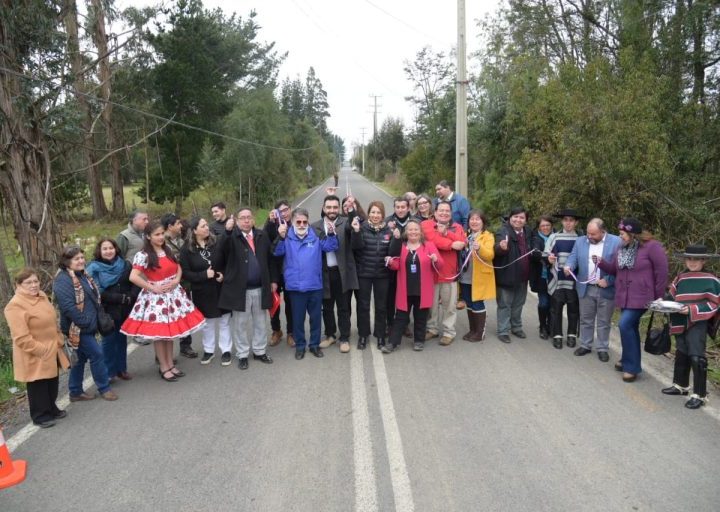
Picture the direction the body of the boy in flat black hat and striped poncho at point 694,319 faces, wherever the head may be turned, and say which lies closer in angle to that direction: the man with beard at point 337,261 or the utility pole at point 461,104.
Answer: the man with beard

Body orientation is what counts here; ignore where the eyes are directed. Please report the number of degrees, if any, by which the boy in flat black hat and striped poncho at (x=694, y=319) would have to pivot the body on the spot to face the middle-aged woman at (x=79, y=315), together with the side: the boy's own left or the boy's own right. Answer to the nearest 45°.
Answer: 0° — they already face them

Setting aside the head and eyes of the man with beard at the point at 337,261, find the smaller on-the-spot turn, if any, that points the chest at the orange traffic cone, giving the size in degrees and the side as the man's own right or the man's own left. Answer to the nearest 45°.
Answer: approximately 45° to the man's own right

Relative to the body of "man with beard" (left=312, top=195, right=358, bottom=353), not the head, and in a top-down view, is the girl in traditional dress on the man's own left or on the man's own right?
on the man's own right

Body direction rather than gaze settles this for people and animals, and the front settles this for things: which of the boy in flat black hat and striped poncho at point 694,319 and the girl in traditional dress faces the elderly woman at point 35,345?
the boy in flat black hat and striped poncho

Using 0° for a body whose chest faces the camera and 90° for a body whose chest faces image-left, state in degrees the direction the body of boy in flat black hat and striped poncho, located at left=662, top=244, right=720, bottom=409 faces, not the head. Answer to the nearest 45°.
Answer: approximately 45°

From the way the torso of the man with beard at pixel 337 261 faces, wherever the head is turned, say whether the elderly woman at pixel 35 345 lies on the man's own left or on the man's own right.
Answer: on the man's own right

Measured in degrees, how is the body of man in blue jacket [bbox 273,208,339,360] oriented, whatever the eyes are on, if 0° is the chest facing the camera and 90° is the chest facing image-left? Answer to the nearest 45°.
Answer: approximately 0°

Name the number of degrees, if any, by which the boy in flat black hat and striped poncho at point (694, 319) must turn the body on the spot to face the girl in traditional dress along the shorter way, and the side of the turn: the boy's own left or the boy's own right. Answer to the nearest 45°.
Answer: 0° — they already face them

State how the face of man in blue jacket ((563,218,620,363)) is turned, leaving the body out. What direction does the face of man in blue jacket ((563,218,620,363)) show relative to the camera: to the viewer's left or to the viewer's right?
to the viewer's left

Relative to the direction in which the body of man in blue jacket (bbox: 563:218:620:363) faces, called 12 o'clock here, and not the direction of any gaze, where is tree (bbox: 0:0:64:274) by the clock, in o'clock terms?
The tree is roughly at 3 o'clock from the man in blue jacket.
